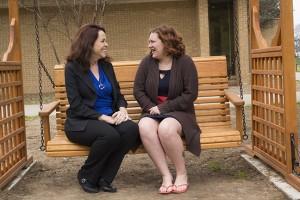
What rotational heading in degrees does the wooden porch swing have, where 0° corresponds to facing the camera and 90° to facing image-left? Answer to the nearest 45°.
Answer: approximately 0°

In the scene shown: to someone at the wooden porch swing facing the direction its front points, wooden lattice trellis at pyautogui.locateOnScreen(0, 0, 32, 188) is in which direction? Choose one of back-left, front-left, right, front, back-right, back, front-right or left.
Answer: right

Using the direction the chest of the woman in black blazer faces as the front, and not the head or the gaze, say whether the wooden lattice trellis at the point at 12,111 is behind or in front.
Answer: behind

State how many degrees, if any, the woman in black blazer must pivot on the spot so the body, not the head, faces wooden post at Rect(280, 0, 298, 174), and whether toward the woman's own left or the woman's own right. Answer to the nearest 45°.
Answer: approximately 45° to the woman's own left

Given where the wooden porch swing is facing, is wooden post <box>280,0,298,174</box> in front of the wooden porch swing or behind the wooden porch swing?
in front

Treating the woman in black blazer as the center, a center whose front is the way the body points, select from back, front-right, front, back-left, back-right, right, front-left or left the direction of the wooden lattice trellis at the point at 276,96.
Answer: front-left
